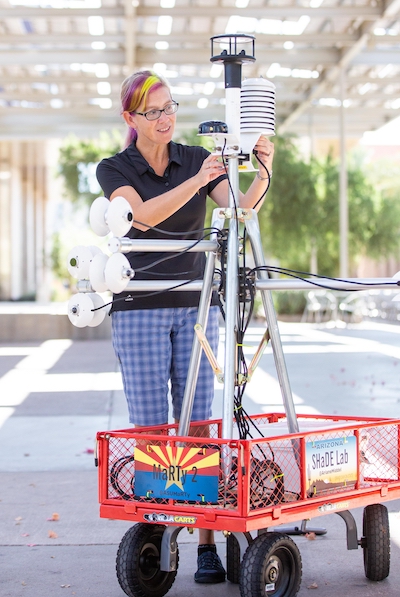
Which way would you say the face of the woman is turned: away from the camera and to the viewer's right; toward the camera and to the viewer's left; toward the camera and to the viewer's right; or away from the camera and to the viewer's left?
toward the camera and to the viewer's right
